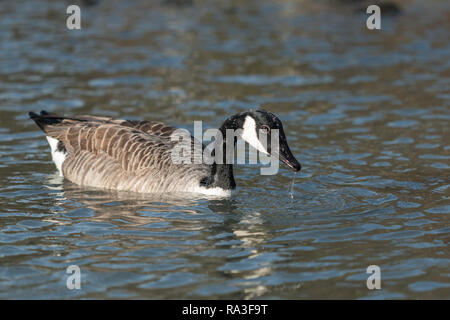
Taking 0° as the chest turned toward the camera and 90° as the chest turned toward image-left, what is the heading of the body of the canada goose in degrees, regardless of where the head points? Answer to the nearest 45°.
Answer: approximately 270°
